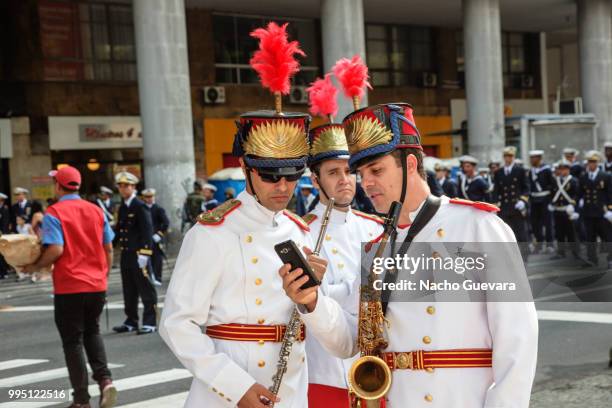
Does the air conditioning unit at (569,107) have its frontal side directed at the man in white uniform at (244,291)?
yes

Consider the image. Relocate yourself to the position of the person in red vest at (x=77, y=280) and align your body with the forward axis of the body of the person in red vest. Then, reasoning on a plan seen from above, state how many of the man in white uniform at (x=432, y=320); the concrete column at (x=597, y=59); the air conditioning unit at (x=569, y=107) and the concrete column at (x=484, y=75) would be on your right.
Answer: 3

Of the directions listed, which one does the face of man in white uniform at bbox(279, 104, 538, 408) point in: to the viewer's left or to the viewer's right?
to the viewer's left

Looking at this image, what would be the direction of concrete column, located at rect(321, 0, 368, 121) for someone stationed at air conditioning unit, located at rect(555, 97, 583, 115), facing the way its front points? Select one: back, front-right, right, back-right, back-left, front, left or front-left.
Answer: front-right

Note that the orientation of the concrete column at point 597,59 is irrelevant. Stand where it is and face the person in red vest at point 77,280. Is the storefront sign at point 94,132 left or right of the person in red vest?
right

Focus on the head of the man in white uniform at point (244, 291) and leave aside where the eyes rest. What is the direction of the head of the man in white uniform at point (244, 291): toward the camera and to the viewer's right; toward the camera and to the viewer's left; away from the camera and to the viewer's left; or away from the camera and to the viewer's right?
toward the camera and to the viewer's right

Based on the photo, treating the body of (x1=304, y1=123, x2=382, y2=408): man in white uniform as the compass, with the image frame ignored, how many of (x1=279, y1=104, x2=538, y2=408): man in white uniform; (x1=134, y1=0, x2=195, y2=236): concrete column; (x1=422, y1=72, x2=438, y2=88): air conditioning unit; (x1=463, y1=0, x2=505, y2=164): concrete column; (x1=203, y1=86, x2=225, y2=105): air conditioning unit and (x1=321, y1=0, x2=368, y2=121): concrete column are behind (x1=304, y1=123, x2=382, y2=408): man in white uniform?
5

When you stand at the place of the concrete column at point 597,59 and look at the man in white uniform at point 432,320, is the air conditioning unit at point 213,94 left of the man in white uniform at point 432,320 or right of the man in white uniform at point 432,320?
right

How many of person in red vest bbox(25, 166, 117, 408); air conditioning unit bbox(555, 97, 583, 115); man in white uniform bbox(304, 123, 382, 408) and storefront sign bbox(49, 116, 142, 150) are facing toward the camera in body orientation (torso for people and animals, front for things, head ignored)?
3

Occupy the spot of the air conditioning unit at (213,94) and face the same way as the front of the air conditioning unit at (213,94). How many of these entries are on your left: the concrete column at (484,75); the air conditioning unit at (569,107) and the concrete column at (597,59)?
3

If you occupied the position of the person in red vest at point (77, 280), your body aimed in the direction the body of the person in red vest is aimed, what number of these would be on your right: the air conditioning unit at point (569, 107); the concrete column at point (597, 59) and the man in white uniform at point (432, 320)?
2

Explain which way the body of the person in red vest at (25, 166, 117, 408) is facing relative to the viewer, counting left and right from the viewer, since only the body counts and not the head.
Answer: facing away from the viewer and to the left of the viewer

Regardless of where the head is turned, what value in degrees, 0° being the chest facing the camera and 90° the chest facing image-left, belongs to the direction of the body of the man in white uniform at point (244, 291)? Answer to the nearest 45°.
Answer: approximately 315°
